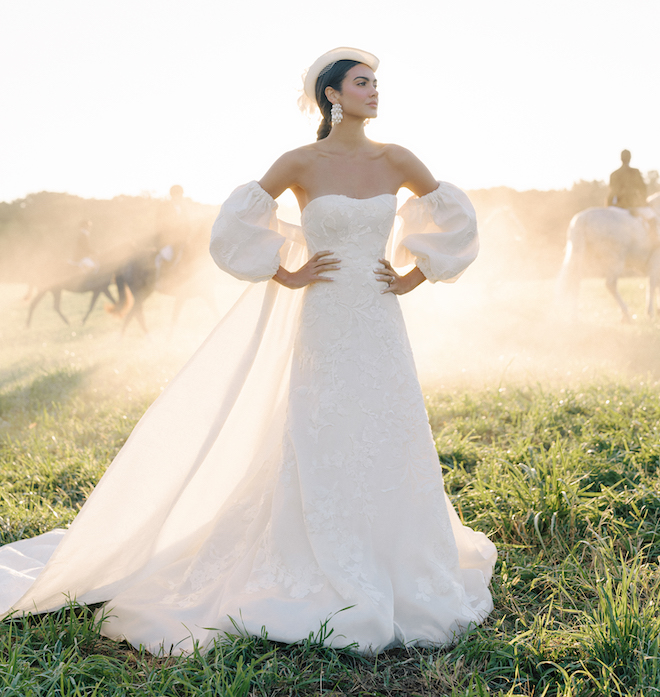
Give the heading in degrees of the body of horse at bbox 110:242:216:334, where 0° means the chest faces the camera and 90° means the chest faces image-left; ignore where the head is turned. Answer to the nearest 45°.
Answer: approximately 90°

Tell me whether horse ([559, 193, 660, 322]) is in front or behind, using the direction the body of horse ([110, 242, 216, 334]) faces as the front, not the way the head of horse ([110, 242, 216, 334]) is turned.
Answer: behind

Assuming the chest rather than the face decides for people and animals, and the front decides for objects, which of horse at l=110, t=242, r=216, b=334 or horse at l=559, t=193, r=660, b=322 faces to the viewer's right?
horse at l=559, t=193, r=660, b=322

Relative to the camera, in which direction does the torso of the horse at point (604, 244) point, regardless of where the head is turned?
to the viewer's right
